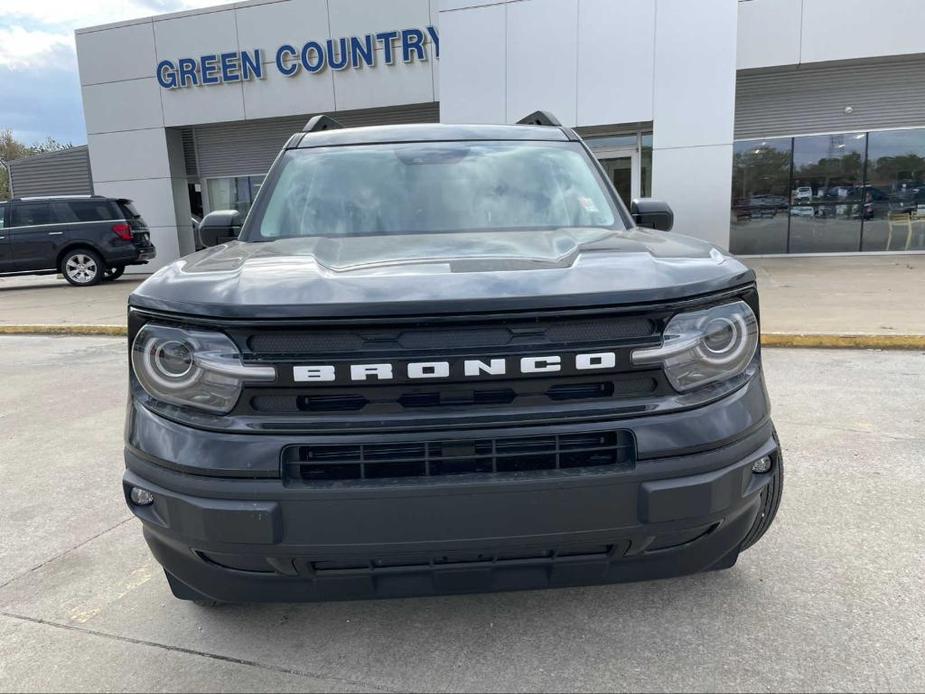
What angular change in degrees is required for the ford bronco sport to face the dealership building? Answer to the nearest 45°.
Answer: approximately 180°

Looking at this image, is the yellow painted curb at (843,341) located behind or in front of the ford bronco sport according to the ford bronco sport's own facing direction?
behind

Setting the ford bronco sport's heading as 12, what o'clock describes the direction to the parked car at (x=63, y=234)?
The parked car is roughly at 5 o'clock from the ford bronco sport.

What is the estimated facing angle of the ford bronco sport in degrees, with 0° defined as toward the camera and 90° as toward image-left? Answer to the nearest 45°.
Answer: approximately 0°

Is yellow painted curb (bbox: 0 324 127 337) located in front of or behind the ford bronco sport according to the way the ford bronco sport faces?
behind
